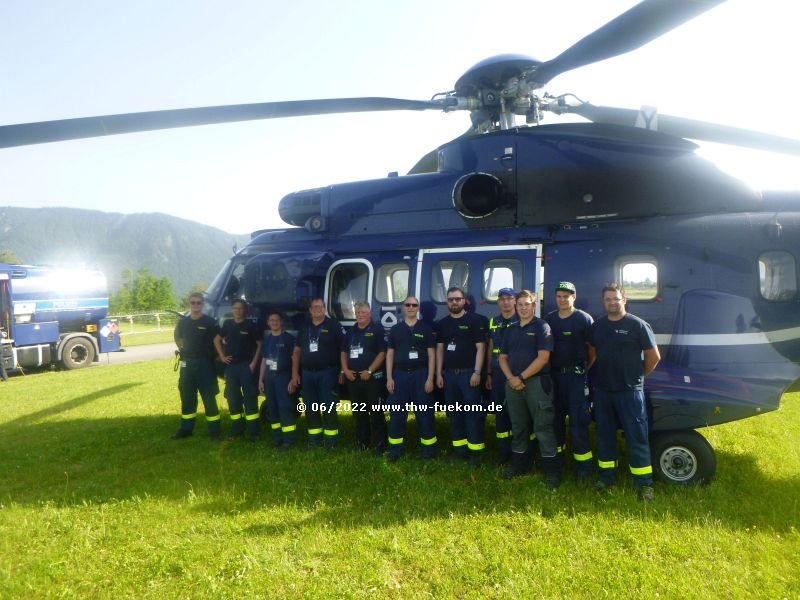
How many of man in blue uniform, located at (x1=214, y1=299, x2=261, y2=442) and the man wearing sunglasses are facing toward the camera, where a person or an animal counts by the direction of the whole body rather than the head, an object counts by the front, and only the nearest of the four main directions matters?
2

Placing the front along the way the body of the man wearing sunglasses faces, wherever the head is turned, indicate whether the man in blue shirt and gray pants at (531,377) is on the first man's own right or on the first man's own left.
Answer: on the first man's own left

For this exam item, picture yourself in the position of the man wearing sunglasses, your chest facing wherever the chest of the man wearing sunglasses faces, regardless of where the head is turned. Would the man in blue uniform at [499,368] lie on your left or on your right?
on your left

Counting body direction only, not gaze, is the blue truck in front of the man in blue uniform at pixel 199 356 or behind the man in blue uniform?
behind

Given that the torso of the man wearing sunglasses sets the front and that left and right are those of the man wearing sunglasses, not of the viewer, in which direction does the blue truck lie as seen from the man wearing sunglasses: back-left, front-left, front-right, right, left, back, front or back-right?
back-right
